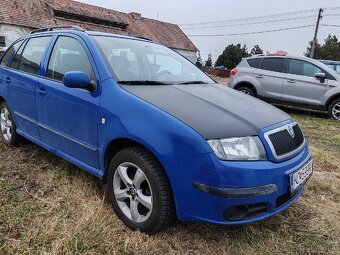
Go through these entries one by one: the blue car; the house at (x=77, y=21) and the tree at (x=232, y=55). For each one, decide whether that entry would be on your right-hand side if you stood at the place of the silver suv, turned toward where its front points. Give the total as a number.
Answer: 1

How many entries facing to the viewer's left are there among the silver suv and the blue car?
0

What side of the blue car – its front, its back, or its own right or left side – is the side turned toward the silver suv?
left

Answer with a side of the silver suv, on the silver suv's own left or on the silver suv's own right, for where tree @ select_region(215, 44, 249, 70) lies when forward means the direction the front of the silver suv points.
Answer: on the silver suv's own left

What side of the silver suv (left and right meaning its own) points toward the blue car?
right

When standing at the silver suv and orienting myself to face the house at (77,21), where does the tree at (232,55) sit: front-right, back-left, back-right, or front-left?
front-right

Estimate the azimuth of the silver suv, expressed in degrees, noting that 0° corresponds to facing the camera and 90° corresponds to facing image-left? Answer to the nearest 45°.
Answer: approximately 270°

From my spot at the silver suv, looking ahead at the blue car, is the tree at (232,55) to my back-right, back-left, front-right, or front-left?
back-right

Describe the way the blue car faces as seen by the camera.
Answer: facing the viewer and to the right of the viewer

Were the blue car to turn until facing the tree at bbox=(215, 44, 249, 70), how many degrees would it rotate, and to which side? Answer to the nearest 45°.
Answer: approximately 135° to its left
